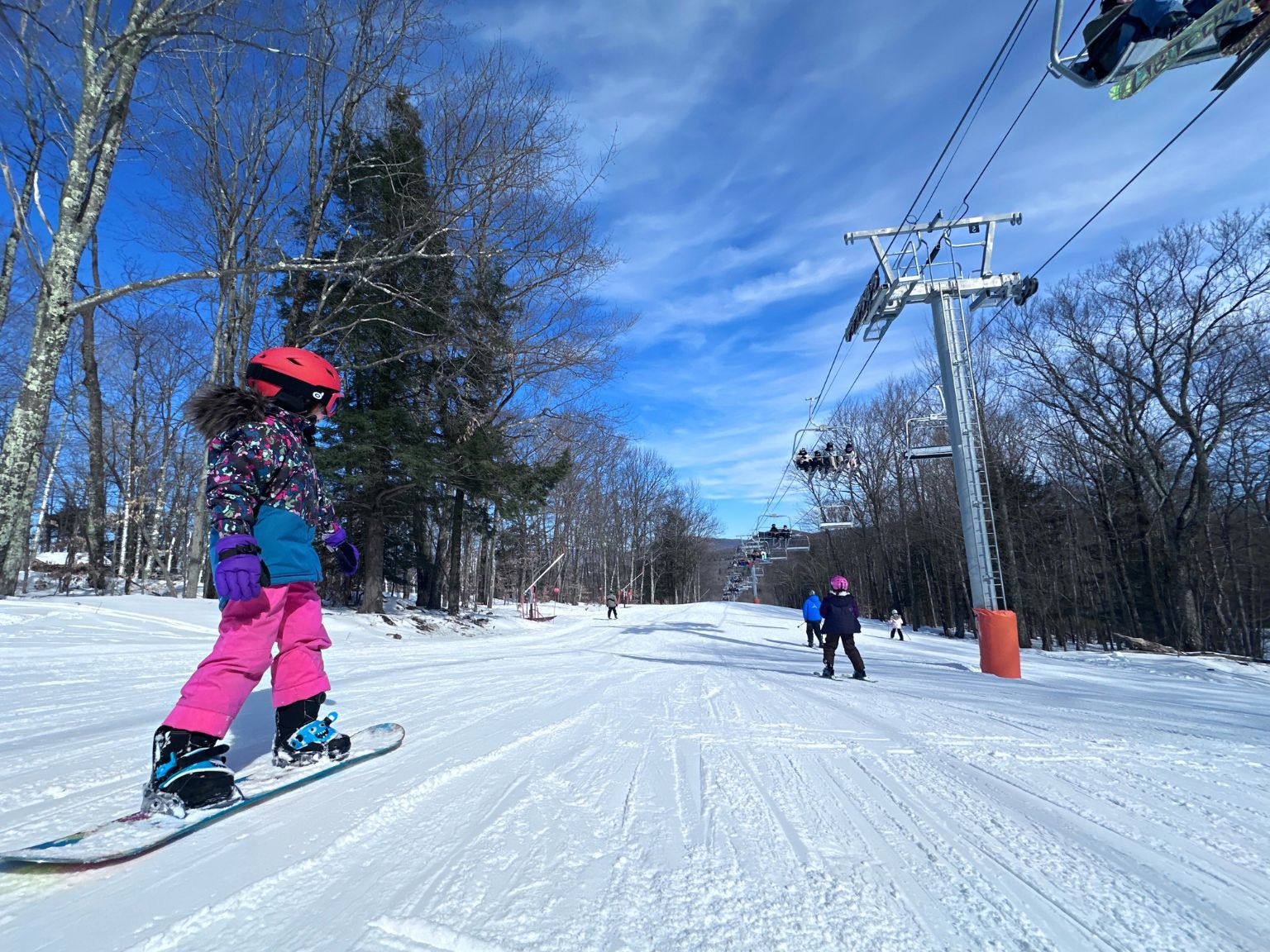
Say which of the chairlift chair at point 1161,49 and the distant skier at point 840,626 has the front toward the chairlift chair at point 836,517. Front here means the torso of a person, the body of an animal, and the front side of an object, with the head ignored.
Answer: the distant skier

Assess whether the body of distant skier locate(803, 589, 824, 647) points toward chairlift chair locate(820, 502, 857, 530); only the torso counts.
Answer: yes

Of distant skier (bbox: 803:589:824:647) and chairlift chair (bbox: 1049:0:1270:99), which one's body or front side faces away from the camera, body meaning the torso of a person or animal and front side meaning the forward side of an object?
the distant skier

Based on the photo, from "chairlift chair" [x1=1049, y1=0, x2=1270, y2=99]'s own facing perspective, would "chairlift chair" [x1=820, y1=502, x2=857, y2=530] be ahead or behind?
behind

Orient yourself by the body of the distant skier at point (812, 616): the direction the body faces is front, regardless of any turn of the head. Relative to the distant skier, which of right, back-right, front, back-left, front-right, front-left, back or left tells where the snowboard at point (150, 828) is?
back

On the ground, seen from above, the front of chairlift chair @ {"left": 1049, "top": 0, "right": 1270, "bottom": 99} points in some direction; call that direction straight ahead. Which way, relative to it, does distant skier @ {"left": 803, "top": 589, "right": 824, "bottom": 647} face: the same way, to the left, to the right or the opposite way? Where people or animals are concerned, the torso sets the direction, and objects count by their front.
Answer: the opposite way

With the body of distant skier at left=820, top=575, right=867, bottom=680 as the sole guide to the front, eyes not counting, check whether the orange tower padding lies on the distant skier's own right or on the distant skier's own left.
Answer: on the distant skier's own right

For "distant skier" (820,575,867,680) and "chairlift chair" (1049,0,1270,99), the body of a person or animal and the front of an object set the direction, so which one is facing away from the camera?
the distant skier

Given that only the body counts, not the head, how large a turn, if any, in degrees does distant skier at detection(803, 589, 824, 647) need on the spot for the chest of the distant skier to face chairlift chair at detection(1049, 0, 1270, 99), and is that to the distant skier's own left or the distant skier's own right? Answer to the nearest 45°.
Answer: approximately 180°

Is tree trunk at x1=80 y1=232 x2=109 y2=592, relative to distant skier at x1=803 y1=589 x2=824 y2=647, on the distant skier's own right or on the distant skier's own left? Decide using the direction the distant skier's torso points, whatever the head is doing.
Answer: on the distant skier's own left

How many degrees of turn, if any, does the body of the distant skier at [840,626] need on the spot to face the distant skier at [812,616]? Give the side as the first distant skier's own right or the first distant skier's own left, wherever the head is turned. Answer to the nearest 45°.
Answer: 0° — they already face them

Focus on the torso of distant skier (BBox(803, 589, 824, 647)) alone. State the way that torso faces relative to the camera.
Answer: away from the camera

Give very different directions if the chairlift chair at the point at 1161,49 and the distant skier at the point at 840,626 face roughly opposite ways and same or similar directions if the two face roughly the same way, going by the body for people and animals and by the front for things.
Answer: very different directions

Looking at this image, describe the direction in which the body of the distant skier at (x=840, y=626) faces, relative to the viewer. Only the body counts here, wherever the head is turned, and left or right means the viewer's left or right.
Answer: facing away from the viewer

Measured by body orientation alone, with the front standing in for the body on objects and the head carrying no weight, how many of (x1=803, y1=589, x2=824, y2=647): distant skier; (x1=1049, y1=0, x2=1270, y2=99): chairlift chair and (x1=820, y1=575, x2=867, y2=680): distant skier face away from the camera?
2

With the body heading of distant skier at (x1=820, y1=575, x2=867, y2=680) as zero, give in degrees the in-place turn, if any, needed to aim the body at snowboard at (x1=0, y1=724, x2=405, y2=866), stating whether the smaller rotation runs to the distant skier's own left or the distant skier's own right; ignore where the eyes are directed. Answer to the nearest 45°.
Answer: approximately 180°

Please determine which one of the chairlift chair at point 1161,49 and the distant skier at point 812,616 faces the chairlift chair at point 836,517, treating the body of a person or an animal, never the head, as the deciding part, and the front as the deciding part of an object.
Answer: the distant skier
